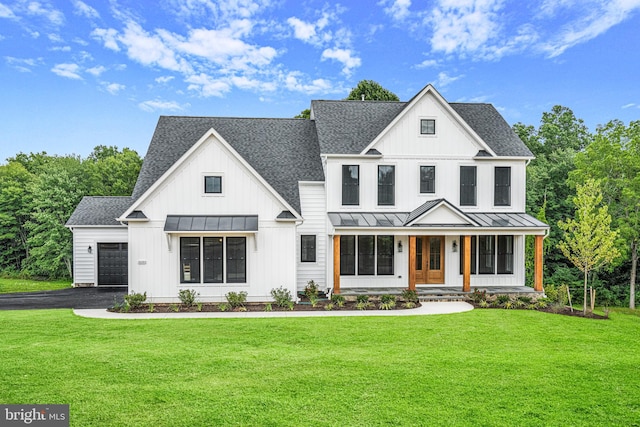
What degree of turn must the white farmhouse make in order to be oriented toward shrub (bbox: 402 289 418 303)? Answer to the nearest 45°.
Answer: approximately 45° to its left

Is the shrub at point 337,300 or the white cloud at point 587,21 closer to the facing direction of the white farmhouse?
the shrub

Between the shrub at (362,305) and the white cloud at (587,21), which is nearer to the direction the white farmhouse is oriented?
the shrub

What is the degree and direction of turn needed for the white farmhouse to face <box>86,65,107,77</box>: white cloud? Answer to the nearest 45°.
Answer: approximately 135° to its right

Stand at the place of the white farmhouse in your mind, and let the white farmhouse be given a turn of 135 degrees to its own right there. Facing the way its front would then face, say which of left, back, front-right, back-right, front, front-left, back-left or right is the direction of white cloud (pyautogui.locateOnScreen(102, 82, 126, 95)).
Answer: front

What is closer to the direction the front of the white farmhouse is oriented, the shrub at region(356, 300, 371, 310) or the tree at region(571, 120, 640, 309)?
the shrub

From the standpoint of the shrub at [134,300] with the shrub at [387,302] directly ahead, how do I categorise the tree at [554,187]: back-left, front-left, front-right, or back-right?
front-left

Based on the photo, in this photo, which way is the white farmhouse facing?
toward the camera

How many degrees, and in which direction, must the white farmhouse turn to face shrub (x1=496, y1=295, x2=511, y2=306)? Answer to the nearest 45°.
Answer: approximately 45° to its left

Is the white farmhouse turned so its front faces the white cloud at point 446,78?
no

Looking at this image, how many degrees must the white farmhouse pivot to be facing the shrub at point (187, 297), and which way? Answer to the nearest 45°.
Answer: approximately 45° to its right

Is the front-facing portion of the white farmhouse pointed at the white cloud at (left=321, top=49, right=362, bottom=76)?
no

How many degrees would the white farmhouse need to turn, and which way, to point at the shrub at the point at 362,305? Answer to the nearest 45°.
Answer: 0° — it already faces it
